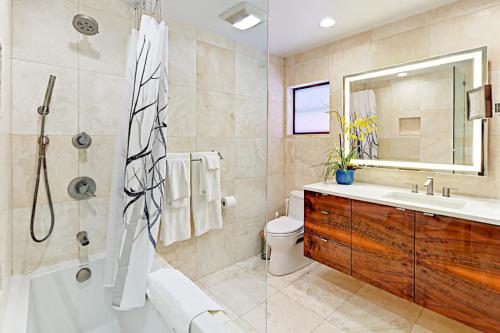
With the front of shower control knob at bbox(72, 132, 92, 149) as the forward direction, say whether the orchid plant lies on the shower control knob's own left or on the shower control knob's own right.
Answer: on the shower control knob's own left

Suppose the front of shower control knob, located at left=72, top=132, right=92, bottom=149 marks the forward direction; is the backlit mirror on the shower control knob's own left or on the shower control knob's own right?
on the shower control knob's own left

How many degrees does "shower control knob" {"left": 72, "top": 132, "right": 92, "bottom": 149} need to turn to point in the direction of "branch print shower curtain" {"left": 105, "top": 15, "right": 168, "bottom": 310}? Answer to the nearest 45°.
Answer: approximately 45° to its left

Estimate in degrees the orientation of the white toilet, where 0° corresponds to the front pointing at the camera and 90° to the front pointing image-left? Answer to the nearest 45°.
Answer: approximately 45°

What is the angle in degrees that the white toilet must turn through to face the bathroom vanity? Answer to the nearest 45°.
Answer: approximately 90° to its left

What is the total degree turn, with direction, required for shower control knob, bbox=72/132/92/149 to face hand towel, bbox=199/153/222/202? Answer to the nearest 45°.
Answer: approximately 45° to its left

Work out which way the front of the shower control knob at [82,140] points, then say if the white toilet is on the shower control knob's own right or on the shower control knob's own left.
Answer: on the shower control knob's own left

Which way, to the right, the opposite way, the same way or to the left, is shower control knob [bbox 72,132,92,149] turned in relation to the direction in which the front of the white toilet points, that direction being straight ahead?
to the left
